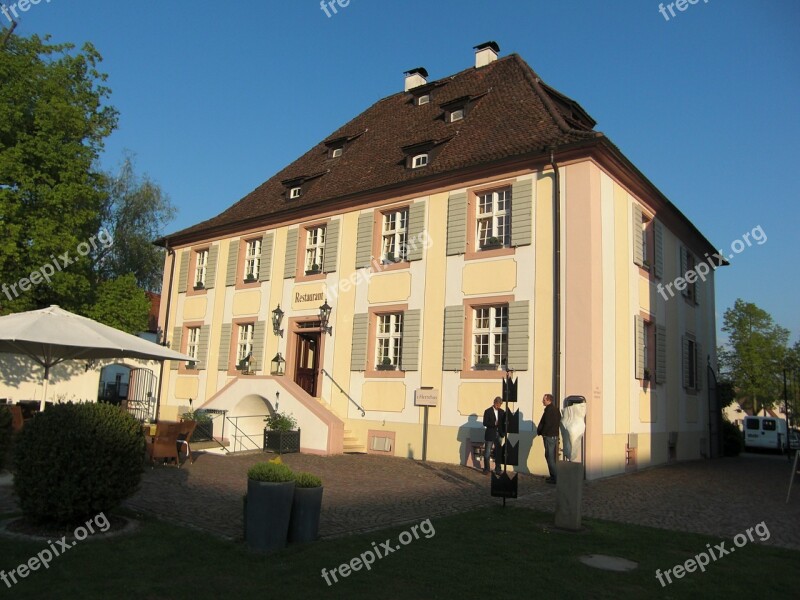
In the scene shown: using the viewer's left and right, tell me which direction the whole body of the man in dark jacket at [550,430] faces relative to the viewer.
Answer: facing to the left of the viewer

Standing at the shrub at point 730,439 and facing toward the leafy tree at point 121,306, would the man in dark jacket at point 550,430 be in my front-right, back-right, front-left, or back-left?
front-left

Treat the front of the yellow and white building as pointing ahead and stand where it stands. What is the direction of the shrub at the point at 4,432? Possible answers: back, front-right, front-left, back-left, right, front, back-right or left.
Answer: front

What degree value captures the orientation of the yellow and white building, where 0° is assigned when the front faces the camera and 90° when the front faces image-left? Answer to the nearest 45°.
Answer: approximately 45°

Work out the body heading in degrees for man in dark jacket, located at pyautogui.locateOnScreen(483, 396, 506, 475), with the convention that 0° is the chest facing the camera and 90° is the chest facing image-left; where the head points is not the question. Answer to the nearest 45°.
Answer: approximately 0°

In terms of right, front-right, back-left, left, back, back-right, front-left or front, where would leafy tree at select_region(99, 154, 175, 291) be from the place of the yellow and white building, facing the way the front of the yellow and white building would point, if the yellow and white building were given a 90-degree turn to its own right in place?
front

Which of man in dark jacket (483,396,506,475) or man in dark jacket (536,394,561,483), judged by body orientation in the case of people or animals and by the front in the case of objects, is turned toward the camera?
man in dark jacket (483,396,506,475)

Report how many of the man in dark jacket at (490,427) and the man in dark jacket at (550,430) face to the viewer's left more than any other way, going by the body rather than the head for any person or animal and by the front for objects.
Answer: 1

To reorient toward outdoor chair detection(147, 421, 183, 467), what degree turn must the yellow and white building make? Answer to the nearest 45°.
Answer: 0° — it already faces it

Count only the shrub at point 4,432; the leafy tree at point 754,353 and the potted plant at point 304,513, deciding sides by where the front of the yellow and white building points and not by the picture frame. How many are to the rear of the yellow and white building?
1

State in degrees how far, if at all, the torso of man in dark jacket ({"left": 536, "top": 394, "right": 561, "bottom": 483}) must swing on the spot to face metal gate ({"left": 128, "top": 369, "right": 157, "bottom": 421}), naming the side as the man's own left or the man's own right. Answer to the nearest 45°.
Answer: approximately 45° to the man's own right

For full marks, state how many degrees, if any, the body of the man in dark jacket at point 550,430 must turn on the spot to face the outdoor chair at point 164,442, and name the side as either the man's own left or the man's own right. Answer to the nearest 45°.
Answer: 0° — they already face it

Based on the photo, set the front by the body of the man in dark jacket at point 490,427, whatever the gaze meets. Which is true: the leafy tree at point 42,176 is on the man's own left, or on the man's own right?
on the man's own right
